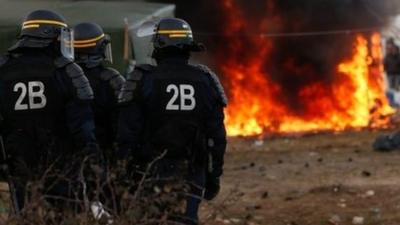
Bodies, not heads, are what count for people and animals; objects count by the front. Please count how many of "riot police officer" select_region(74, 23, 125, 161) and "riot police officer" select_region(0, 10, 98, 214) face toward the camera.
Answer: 0

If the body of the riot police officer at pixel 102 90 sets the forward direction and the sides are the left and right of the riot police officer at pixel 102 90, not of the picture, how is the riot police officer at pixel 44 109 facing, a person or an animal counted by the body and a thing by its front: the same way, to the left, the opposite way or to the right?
the same way

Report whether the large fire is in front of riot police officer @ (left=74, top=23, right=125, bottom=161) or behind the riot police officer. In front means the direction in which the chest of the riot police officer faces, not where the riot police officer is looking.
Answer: in front

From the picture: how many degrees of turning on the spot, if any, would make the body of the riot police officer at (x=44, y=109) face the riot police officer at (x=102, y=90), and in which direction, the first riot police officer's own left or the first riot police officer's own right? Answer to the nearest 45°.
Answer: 0° — they already face them

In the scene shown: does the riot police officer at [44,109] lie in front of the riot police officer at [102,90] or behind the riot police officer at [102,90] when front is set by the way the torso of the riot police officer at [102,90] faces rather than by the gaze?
behind

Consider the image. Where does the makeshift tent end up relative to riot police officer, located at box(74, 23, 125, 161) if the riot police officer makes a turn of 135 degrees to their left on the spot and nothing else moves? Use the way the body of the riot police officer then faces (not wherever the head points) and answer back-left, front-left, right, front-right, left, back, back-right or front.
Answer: right

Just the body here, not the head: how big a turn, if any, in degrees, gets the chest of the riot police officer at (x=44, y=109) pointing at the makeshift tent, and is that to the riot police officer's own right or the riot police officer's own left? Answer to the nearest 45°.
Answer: approximately 45° to the riot police officer's own left

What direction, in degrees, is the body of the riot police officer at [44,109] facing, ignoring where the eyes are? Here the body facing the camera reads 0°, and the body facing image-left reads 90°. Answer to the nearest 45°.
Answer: approximately 225°

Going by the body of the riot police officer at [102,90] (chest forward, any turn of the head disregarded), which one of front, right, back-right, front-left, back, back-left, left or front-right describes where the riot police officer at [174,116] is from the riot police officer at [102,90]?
right

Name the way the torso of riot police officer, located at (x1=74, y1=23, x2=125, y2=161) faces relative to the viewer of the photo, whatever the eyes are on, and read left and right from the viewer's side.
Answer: facing away from the viewer and to the right of the viewer

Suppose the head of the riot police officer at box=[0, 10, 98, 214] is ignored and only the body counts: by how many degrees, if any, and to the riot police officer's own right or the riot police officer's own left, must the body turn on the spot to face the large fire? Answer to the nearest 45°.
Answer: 0° — they already face it
